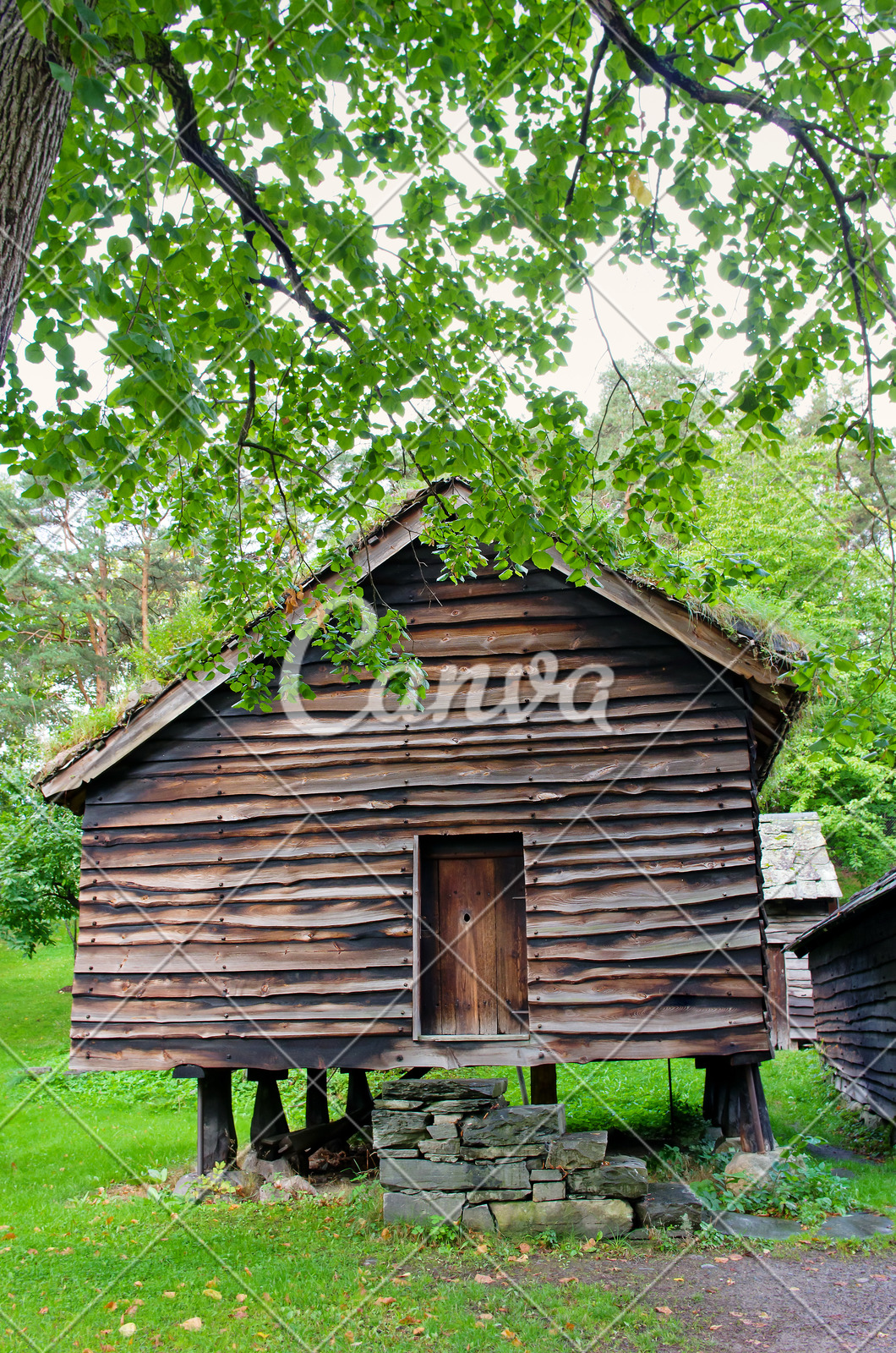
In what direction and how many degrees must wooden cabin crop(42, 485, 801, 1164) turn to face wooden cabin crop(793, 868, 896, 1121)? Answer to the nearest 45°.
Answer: approximately 135° to its left

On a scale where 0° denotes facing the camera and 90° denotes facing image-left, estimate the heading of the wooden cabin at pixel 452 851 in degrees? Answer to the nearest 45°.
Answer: approximately 0°

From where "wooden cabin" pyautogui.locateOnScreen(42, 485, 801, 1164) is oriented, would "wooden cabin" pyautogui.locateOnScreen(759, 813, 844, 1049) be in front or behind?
behind
